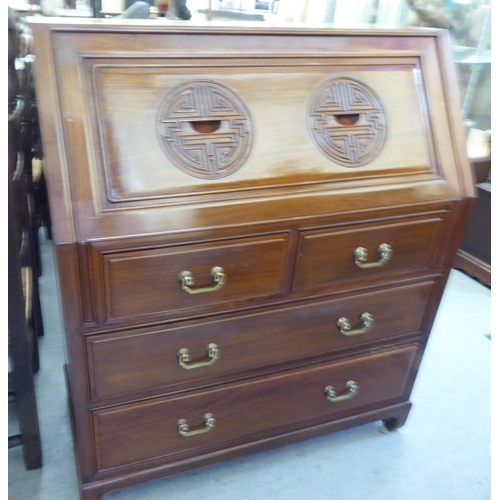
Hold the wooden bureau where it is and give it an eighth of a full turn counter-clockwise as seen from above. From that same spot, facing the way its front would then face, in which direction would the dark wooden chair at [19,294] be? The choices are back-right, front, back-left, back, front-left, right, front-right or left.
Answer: back

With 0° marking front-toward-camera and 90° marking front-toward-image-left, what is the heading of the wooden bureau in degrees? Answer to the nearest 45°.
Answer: approximately 315°
